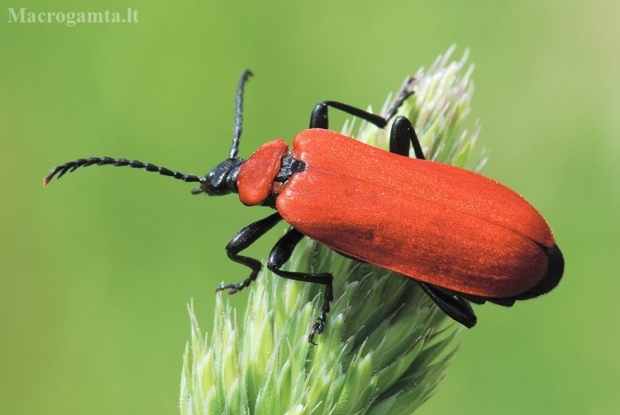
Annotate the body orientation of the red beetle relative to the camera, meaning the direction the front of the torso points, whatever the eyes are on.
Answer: to the viewer's left
